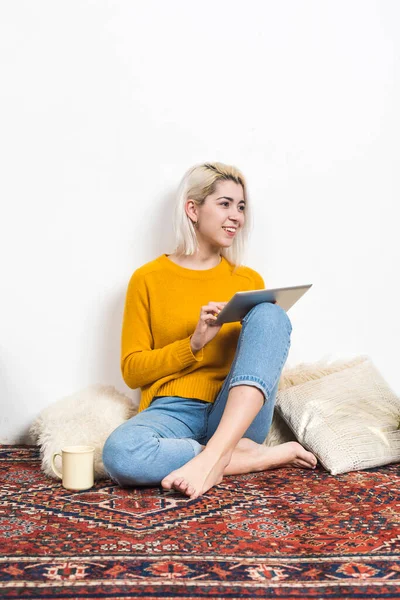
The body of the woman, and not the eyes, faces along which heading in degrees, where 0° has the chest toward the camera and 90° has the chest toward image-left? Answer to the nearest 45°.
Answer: approximately 0°

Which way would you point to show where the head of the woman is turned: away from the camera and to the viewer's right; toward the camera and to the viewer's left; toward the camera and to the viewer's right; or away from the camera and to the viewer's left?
toward the camera and to the viewer's right
